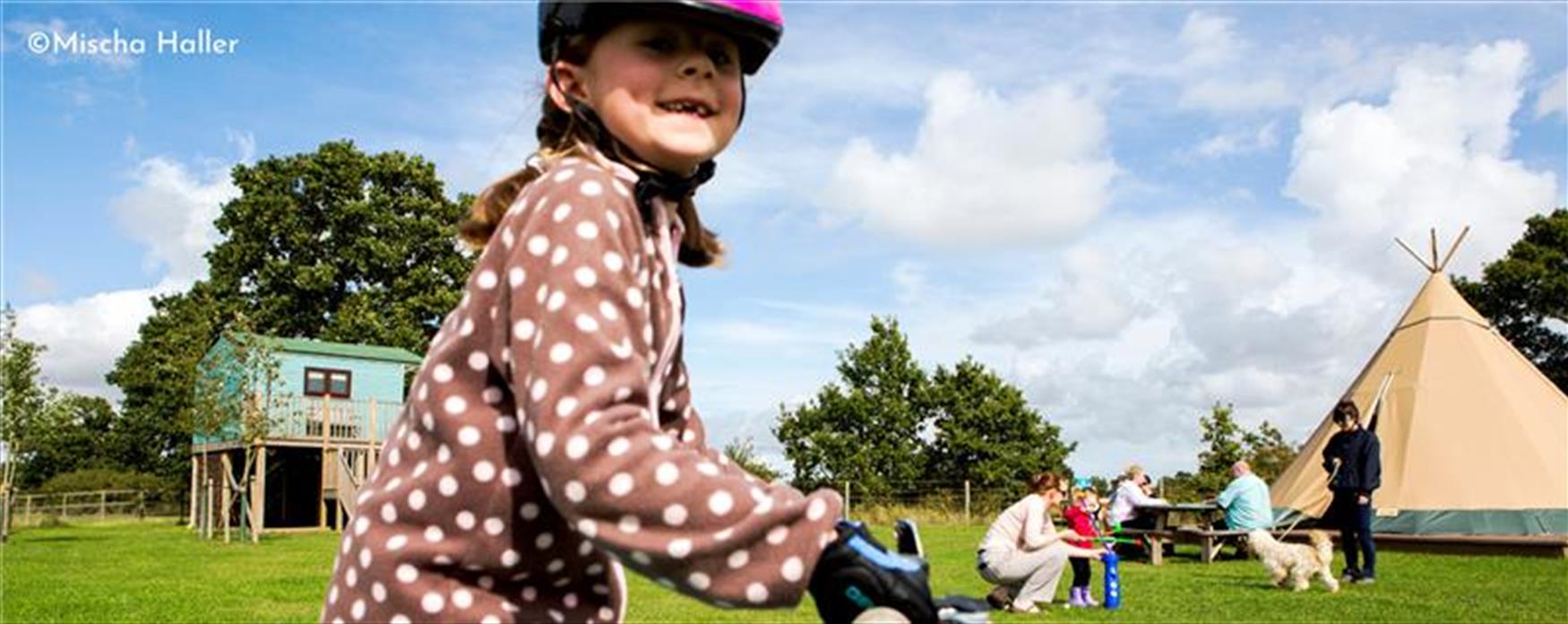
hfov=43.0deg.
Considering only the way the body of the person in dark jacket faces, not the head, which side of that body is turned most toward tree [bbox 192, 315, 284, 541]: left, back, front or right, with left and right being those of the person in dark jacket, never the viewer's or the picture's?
right

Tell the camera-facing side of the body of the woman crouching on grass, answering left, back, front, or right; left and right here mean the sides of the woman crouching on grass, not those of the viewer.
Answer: right

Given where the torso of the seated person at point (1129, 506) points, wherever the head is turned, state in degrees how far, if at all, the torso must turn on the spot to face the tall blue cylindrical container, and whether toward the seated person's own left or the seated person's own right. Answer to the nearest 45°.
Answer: approximately 90° to the seated person's own right

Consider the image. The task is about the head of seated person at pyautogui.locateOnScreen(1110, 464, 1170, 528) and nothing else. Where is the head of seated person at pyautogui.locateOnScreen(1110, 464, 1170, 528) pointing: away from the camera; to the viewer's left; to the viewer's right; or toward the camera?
to the viewer's right

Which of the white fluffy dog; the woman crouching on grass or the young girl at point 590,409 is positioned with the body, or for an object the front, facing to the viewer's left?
the white fluffy dog

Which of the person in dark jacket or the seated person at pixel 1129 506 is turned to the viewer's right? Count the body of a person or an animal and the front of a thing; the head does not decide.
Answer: the seated person

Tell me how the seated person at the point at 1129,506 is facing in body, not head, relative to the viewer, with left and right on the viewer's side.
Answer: facing to the right of the viewer

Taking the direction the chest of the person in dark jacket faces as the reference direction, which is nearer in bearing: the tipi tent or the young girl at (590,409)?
the young girl

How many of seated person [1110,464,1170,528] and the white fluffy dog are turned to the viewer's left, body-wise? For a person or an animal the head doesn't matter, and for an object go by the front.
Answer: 1
